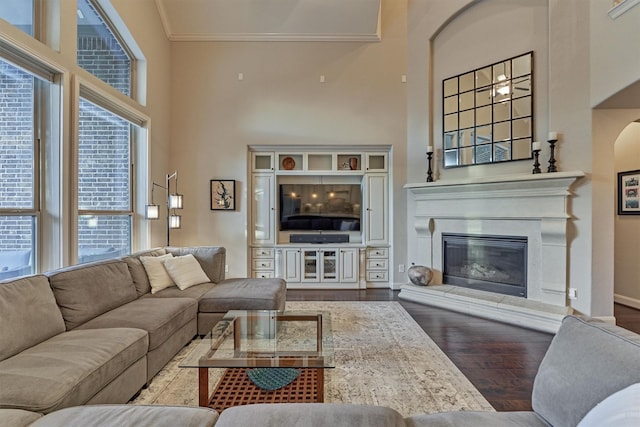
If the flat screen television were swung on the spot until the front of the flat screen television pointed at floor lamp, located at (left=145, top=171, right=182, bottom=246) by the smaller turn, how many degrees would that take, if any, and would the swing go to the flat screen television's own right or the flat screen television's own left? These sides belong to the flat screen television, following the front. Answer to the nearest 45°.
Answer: approximately 45° to the flat screen television's own right

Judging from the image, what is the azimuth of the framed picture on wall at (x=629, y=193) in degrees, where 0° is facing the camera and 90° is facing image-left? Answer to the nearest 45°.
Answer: approximately 45°

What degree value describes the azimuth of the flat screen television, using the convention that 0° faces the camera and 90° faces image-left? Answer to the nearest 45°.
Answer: approximately 0°

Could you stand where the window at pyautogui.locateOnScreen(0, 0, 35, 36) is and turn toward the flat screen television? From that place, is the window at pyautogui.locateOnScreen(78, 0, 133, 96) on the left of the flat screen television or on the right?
left

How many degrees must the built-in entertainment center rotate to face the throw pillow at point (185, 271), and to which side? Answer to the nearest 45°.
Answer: approximately 45° to its right

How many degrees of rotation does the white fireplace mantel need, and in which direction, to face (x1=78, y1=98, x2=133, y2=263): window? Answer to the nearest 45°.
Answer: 0° — it already faces it

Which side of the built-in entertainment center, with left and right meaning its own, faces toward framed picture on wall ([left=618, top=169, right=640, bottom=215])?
left
